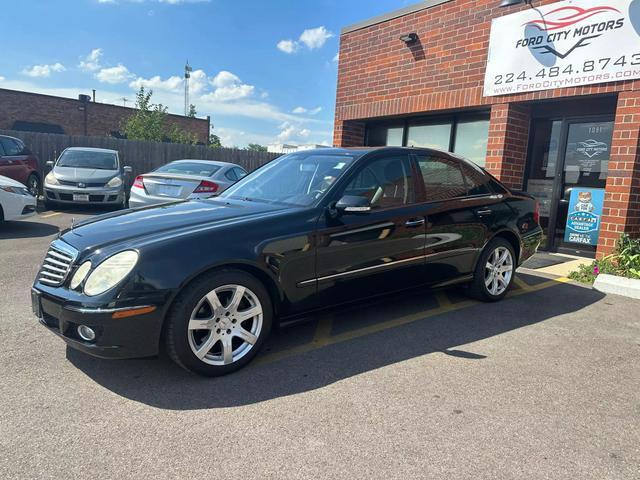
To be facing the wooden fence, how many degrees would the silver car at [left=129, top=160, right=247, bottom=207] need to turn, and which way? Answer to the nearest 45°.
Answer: approximately 45° to its left

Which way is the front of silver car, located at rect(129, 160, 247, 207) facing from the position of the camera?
facing away from the viewer and to the right of the viewer

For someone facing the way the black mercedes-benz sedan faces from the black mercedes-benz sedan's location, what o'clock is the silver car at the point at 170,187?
The silver car is roughly at 4 o'clock from the black mercedes-benz sedan.

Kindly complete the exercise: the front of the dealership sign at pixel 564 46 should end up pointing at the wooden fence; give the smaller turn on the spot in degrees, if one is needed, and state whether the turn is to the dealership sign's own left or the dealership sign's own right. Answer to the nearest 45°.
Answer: approximately 45° to the dealership sign's own right

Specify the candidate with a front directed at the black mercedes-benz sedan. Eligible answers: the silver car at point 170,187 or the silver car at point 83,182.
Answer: the silver car at point 83,182

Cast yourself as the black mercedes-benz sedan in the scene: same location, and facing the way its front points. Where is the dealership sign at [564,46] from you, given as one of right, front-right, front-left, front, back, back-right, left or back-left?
back

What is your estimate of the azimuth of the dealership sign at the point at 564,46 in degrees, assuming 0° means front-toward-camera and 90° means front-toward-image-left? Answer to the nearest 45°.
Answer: approximately 45°

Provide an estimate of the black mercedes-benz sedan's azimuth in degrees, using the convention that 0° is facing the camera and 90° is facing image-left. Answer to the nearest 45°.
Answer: approximately 45°

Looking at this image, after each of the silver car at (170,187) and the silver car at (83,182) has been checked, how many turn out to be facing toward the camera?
1

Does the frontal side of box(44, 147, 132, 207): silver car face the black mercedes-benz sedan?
yes

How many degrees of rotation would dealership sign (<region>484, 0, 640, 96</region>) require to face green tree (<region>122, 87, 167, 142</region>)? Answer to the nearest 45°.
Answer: approximately 90° to its right
